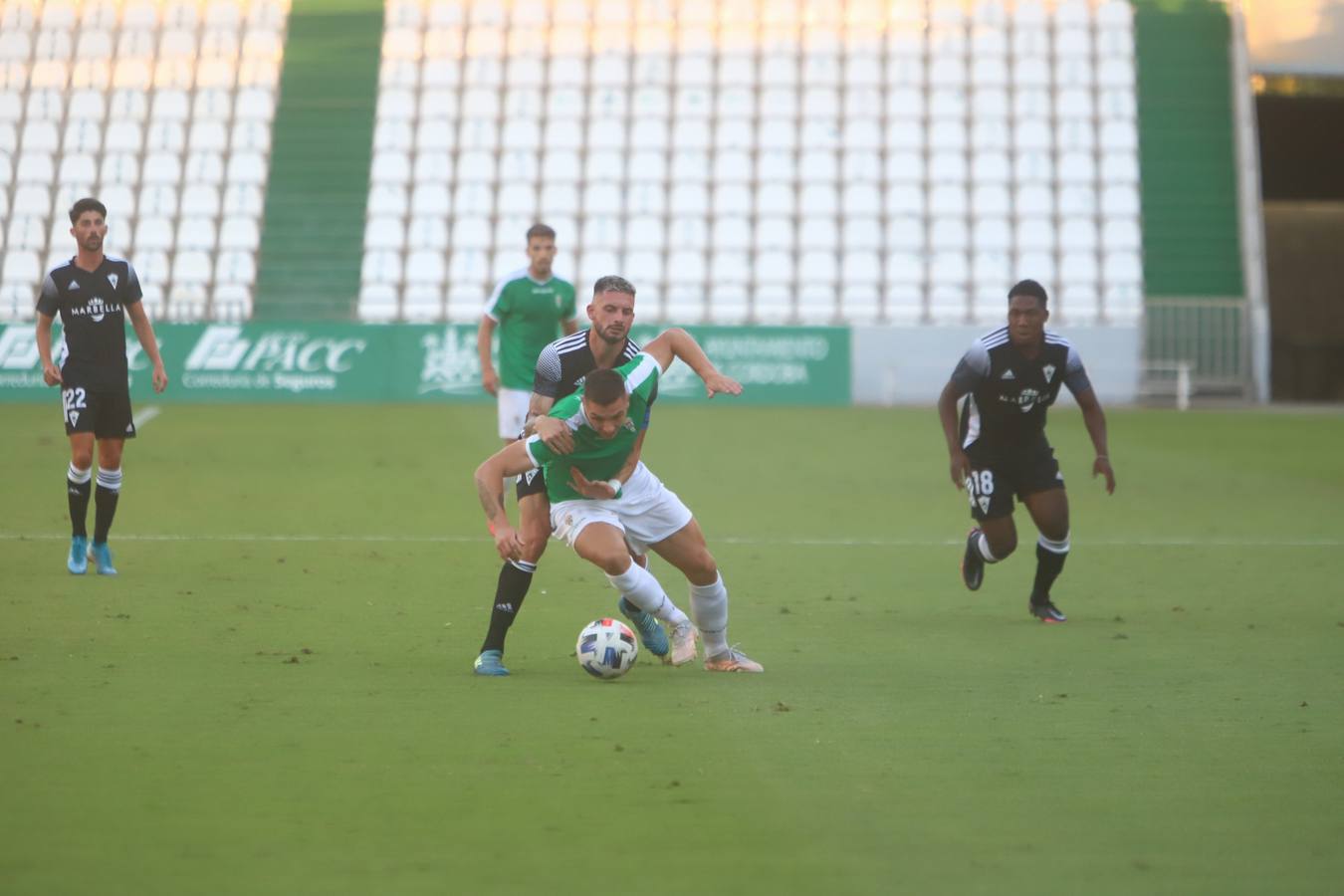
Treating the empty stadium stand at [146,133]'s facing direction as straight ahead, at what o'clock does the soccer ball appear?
The soccer ball is roughly at 12 o'clock from the empty stadium stand.

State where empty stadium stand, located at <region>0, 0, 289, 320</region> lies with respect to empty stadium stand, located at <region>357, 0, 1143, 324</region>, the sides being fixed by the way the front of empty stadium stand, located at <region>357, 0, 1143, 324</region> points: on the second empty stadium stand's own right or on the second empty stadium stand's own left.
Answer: on the second empty stadium stand's own right

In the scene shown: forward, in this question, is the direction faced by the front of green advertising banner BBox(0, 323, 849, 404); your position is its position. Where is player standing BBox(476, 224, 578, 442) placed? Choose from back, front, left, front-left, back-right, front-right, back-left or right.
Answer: front

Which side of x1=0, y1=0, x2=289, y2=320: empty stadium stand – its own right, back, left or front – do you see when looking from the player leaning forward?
front

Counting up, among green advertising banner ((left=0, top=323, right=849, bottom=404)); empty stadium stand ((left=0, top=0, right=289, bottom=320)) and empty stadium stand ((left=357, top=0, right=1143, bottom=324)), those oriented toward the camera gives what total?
3

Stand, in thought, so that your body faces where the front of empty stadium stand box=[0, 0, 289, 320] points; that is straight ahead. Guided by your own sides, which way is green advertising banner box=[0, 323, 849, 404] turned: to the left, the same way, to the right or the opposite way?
the same way

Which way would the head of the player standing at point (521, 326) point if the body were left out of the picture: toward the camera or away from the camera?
toward the camera

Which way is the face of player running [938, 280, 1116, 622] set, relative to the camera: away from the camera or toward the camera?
toward the camera

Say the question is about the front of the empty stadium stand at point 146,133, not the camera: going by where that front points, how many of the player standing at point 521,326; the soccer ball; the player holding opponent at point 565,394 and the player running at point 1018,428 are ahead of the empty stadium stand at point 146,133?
4

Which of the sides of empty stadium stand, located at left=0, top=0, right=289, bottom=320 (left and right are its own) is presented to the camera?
front

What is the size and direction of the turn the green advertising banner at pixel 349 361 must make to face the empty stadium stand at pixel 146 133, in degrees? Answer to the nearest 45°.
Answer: approximately 135° to its right

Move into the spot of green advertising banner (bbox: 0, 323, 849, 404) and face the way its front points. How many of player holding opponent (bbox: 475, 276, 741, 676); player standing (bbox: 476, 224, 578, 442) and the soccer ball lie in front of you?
3

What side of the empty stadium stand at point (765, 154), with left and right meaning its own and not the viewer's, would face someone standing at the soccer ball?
front

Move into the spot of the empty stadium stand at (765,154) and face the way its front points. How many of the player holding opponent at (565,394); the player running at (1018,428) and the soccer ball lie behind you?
0

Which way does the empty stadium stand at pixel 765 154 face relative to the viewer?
toward the camera

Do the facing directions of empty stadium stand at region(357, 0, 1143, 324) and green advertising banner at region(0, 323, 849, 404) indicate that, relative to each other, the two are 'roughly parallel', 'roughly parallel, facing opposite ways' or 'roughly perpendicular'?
roughly parallel

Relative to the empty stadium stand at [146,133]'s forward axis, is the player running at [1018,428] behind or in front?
in front

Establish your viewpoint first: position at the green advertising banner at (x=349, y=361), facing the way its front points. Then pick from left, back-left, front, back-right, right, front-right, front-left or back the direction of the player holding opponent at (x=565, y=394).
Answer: front
